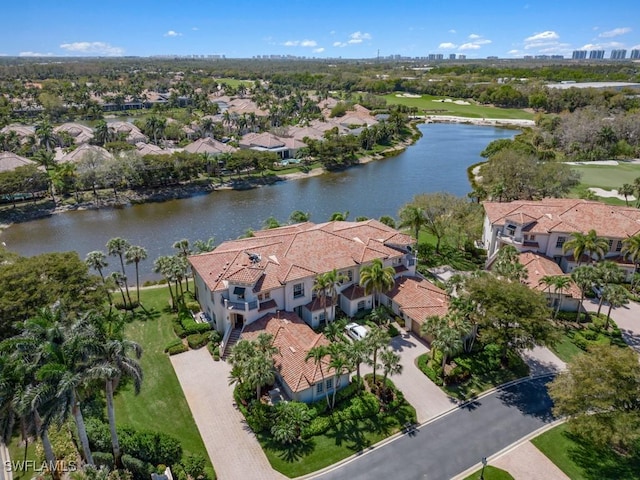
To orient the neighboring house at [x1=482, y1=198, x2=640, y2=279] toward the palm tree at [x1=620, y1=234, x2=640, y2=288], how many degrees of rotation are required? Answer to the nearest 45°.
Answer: approximately 45° to its left

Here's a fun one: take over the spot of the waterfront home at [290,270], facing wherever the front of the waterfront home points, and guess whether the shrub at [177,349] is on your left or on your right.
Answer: on your right

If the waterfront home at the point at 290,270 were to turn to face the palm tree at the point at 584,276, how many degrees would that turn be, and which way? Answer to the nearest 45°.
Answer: approximately 45° to its left

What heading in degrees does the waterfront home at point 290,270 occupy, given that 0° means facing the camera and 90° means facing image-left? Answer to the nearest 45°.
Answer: approximately 315°

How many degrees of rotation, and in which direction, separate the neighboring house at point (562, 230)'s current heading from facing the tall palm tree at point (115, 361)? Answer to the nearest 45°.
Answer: approximately 45° to its right

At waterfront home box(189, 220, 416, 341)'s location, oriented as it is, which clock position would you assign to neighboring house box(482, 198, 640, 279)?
The neighboring house is roughly at 10 o'clock from the waterfront home.

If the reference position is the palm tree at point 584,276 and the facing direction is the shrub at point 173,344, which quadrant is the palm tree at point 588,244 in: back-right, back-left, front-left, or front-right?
back-right

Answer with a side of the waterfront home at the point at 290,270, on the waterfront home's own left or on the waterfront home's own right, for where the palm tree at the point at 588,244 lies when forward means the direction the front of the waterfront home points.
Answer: on the waterfront home's own left
